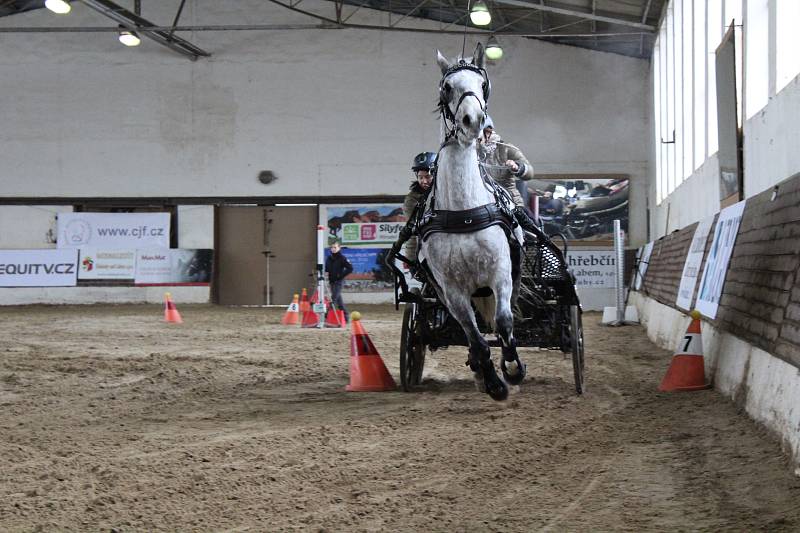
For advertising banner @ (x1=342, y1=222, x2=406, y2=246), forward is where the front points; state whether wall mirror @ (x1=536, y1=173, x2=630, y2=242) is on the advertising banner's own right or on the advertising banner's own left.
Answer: on the advertising banner's own left

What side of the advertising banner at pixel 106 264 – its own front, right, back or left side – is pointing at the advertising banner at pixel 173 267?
left

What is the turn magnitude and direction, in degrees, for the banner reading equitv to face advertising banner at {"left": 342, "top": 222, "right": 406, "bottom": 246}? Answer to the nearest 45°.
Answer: approximately 45° to its left

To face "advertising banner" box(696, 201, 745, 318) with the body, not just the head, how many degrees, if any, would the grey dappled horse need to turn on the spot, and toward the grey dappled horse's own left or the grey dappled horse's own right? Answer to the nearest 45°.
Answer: approximately 135° to the grey dappled horse's own left

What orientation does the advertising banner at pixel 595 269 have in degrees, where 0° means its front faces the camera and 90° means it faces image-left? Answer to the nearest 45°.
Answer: approximately 0°

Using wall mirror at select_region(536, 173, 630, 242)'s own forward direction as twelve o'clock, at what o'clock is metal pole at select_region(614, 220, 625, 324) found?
The metal pole is roughly at 12 o'clock from the wall mirror.

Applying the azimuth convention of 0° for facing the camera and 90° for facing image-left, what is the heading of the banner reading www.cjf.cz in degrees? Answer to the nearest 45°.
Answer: approximately 0°

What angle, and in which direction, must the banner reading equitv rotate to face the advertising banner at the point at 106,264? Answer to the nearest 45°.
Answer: approximately 45° to its left

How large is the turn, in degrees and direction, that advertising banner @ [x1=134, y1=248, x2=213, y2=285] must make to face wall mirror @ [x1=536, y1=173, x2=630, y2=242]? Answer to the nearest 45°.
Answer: approximately 90° to its left
